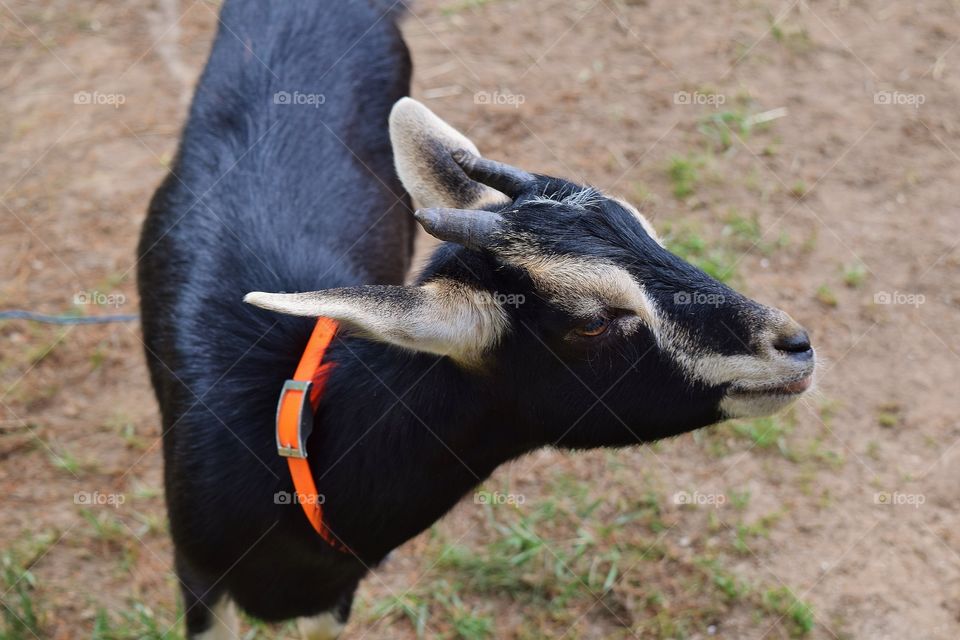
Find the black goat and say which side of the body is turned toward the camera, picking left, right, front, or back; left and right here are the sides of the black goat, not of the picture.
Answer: front

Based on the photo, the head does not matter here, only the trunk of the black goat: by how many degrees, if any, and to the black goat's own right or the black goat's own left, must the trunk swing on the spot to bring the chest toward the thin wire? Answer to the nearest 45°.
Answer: approximately 135° to the black goat's own right
